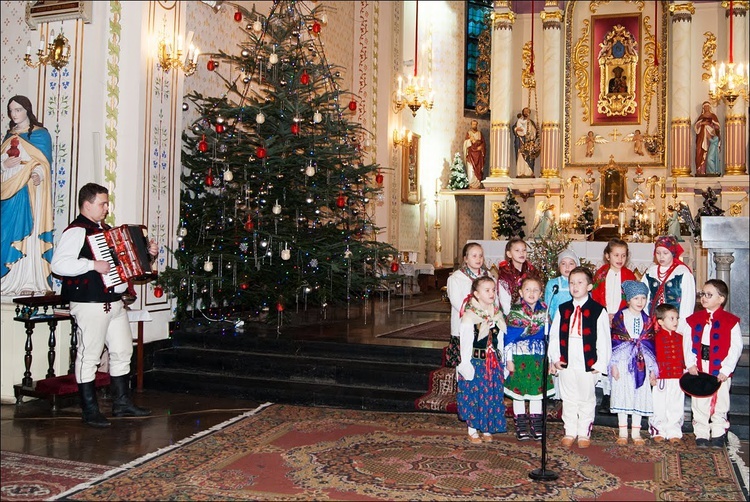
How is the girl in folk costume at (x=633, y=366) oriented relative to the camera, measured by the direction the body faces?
toward the camera

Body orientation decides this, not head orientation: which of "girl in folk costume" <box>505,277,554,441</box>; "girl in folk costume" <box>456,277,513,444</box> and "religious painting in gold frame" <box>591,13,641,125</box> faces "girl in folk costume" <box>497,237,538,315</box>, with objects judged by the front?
the religious painting in gold frame

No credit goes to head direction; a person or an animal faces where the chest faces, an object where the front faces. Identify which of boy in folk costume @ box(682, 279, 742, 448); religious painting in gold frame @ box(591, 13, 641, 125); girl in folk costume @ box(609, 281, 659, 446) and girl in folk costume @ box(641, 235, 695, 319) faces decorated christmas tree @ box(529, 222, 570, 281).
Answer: the religious painting in gold frame

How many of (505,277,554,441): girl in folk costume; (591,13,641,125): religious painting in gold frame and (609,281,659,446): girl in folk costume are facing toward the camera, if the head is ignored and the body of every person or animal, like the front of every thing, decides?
3

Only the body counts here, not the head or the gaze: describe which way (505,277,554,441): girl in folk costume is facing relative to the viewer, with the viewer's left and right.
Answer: facing the viewer

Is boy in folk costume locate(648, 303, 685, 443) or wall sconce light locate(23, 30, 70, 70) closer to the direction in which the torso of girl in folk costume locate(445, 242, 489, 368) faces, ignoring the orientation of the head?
the boy in folk costume

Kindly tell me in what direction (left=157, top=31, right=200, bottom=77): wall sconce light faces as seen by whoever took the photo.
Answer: facing the viewer and to the right of the viewer

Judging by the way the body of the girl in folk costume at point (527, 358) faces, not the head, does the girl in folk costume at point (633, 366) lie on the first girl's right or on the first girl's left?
on the first girl's left

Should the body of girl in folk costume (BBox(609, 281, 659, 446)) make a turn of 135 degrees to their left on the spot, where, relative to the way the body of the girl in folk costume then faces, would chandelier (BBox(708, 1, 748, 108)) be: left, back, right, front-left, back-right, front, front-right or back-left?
front-left

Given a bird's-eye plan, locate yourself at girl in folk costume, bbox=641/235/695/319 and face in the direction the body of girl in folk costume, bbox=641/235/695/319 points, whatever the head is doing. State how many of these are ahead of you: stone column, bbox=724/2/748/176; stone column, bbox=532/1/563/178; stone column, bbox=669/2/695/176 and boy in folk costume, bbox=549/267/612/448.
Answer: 1

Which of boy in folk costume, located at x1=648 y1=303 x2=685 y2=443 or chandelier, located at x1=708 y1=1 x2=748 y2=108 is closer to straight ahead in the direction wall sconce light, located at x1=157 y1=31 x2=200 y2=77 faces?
the boy in folk costume

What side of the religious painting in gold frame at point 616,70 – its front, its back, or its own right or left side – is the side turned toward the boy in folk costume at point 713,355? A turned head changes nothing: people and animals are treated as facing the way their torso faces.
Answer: front

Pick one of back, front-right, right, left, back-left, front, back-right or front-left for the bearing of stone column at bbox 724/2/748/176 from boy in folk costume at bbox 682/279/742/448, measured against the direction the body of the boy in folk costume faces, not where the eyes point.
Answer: back-right

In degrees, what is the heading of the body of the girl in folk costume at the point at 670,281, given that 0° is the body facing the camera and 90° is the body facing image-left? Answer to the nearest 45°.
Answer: approximately 45°
